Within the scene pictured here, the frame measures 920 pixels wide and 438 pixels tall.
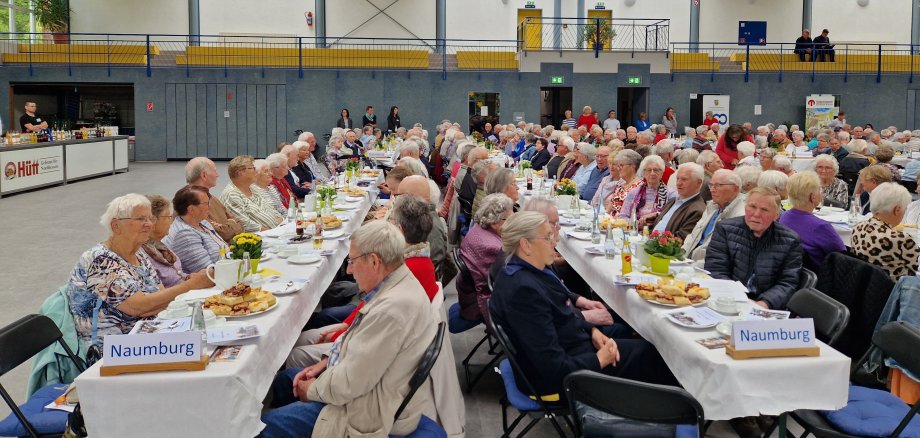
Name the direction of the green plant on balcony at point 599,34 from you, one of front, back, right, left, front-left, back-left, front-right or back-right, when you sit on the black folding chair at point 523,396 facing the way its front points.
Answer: left

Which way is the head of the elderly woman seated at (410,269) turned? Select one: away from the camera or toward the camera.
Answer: away from the camera

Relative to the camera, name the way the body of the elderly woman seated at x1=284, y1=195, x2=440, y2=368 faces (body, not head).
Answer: to the viewer's left

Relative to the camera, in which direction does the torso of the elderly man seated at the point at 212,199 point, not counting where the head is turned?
to the viewer's right

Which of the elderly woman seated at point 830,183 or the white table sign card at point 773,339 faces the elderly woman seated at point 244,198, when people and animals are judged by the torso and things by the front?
the elderly woman seated at point 830,183

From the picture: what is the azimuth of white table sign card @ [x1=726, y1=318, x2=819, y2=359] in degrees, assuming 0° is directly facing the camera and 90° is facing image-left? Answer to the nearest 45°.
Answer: approximately 0°

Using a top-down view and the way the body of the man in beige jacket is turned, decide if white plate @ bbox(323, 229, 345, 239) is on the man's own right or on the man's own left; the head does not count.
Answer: on the man's own right

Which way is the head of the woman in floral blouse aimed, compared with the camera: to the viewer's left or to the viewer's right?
to the viewer's right

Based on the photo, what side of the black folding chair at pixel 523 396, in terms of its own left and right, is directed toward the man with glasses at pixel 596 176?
left

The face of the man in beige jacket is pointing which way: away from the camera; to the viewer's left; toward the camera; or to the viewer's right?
to the viewer's left
